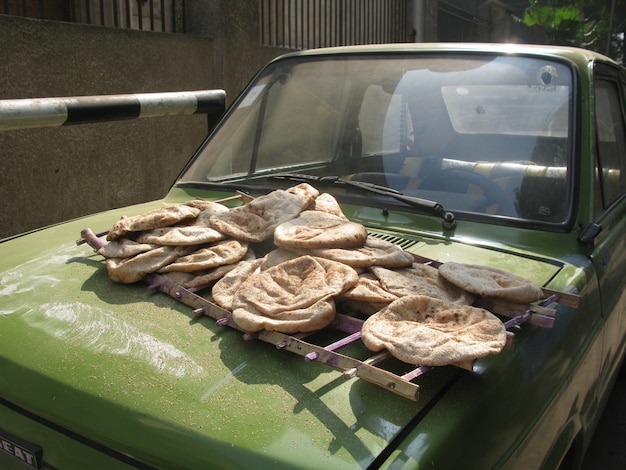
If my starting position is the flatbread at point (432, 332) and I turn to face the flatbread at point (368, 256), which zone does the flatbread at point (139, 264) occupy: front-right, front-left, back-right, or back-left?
front-left

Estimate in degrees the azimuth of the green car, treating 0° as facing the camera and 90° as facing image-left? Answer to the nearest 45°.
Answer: approximately 45°

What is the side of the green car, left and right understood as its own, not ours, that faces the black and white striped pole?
right
